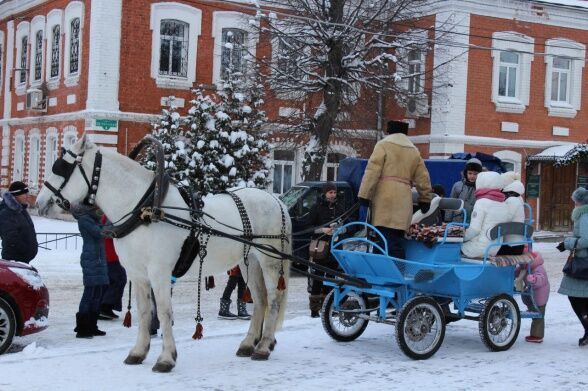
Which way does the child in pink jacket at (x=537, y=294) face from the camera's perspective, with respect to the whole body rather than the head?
to the viewer's left

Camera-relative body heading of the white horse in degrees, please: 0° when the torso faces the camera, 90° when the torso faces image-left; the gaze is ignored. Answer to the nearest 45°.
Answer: approximately 45°

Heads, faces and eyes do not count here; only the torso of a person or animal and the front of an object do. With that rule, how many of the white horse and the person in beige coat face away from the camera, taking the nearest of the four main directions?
1

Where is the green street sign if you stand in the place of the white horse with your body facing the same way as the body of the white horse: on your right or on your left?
on your right

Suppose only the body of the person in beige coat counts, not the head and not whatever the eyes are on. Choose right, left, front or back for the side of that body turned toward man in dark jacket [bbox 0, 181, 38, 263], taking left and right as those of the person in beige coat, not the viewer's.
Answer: left

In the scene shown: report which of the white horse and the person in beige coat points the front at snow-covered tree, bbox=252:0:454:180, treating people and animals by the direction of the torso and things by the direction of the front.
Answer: the person in beige coat

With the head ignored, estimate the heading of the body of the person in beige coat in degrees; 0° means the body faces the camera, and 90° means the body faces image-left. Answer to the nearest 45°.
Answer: approximately 180°

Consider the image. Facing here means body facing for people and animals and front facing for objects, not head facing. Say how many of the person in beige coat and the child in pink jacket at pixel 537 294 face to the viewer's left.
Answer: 1

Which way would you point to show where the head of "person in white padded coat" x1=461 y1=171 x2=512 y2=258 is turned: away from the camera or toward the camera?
away from the camera

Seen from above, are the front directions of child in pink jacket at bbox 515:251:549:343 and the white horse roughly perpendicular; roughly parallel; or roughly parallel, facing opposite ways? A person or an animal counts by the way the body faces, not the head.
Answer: roughly parallel
